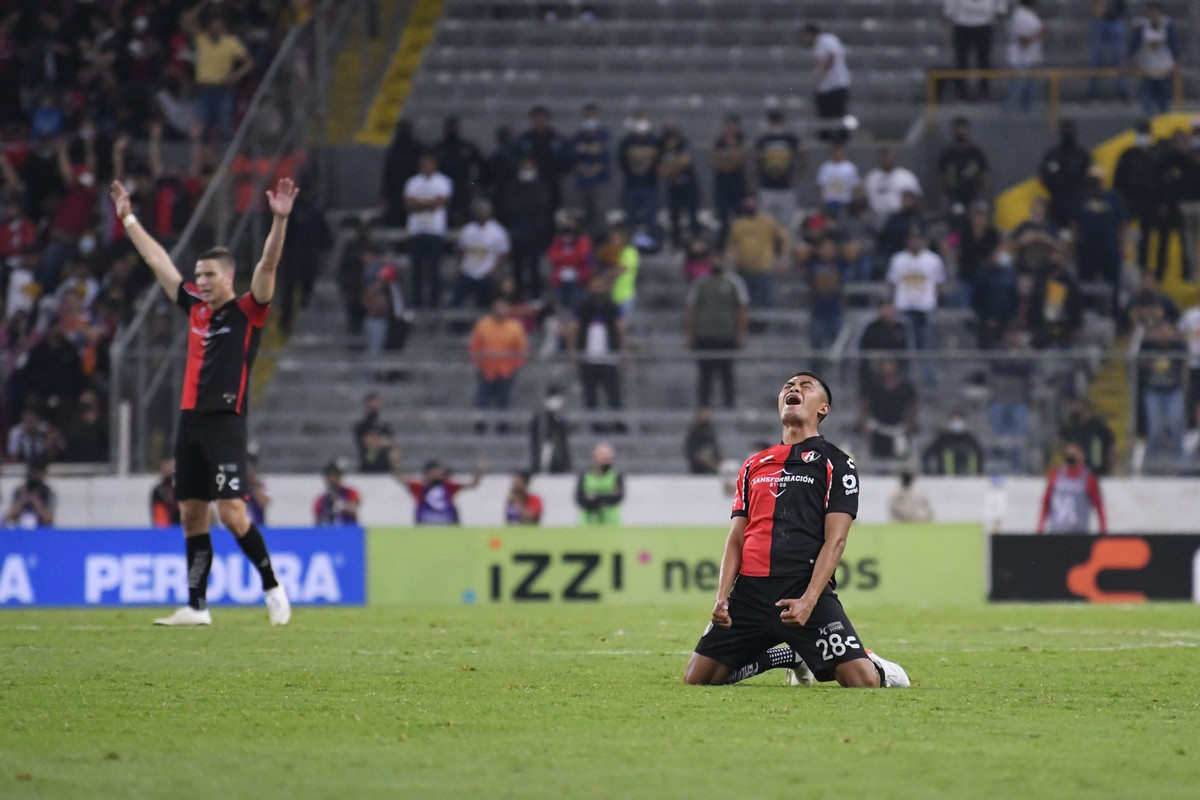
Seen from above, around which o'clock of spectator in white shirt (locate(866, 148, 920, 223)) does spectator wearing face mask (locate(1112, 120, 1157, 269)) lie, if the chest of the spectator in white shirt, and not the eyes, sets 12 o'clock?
The spectator wearing face mask is roughly at 9 o'clock from the spectator in white shirt.

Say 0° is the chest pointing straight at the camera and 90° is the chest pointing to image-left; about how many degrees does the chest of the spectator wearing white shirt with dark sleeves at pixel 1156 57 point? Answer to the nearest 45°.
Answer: approximately 0°

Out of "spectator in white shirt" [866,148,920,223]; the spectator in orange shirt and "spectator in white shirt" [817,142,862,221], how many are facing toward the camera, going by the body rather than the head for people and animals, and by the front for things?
3

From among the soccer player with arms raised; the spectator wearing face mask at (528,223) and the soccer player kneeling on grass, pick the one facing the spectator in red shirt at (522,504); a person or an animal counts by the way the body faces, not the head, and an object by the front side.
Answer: the spectator wearing face mask

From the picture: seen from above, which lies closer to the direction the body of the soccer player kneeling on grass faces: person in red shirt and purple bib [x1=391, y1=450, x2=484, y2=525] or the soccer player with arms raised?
the soccer player with arms raised

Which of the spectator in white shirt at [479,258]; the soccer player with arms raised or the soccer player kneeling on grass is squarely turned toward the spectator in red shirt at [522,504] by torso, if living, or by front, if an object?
the spectator in white shirt

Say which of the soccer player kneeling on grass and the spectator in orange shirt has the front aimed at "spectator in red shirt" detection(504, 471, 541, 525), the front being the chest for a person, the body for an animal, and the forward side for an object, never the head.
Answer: the spectator in orange shirt

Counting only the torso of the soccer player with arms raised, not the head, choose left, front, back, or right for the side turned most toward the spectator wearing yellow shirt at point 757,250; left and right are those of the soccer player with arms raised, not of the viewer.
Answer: back

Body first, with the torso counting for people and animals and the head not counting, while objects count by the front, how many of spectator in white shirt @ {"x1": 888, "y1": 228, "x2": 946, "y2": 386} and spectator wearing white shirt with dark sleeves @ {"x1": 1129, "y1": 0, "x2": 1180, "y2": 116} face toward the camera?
2

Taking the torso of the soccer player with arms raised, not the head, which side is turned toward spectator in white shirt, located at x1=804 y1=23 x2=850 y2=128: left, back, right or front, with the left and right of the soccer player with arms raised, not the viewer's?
back

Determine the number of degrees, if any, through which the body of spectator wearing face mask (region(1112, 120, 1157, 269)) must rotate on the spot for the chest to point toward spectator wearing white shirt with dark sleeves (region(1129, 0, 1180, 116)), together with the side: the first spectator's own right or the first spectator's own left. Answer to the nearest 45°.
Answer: approximately 180°
